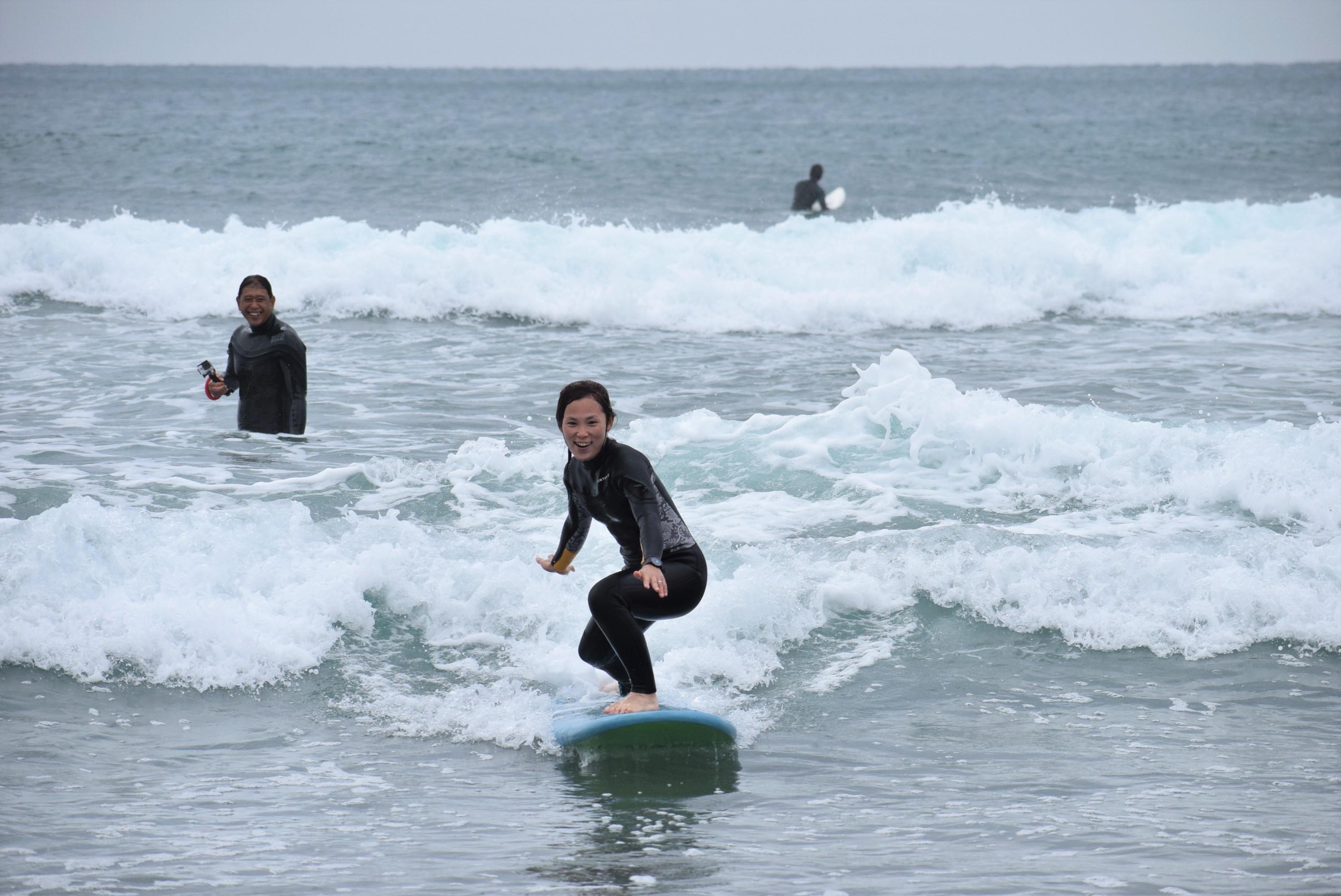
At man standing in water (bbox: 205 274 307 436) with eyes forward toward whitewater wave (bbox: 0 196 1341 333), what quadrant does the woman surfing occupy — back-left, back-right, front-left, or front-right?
back-right

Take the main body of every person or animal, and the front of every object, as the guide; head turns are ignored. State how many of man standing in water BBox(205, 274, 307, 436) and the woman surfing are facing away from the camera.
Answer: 0

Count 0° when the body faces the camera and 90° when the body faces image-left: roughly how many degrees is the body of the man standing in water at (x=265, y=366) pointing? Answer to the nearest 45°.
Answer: approximately 45°

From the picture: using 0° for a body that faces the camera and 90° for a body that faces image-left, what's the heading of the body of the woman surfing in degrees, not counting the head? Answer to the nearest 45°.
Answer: approximately 45°

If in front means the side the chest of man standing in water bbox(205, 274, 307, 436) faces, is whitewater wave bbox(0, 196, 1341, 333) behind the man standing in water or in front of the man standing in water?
behind

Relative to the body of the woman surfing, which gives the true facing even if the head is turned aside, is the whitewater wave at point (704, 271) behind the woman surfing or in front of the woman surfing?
behind

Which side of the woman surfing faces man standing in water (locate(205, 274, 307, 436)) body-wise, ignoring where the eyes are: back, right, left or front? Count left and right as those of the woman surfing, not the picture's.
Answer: right

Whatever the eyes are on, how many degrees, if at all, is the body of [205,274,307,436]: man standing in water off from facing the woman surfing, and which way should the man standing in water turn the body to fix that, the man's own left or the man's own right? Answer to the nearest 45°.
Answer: approximately 45° to the man's own left

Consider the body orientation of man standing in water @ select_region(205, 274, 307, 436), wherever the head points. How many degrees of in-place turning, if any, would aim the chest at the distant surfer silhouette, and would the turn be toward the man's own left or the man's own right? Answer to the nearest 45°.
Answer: approximately 180°

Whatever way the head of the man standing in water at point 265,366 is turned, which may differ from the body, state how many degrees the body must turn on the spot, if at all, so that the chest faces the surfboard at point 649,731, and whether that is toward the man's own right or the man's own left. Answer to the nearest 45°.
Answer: approximately 45° to the man's own left

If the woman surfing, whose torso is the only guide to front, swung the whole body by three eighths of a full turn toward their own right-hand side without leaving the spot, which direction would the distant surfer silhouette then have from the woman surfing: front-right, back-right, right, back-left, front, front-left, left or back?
front

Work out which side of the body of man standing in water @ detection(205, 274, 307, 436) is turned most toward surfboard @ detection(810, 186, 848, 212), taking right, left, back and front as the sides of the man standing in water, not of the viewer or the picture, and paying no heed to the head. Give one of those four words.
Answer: back
